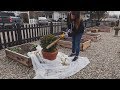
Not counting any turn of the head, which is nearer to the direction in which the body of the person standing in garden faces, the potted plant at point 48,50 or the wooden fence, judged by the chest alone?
the potted plant

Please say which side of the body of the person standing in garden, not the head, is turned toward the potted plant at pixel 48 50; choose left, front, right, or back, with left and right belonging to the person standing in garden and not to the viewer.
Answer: front

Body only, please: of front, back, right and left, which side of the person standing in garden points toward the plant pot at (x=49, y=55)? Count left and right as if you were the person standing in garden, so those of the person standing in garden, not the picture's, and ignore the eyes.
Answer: front

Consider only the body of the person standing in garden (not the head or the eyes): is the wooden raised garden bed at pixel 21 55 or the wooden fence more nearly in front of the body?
the wooden raised garden bed

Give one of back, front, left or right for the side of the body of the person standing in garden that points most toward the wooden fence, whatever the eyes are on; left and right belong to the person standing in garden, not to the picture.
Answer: right
